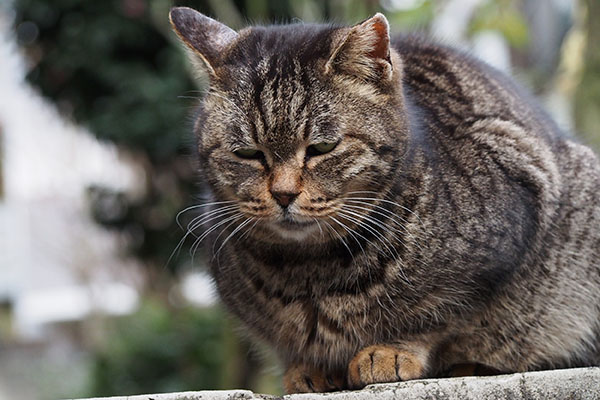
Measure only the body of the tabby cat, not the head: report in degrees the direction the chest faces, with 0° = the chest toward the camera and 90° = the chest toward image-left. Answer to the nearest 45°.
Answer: approximately 45°
